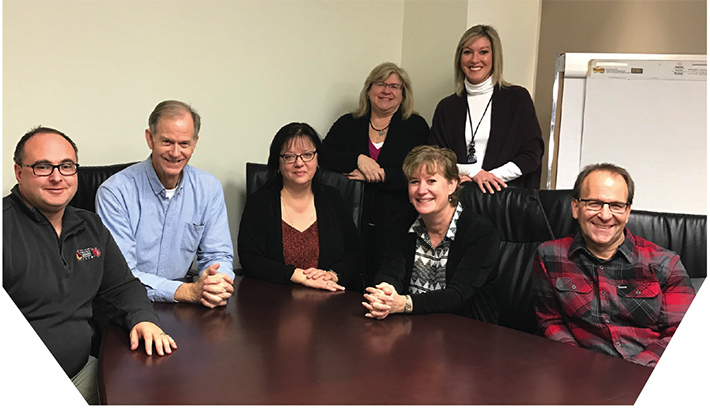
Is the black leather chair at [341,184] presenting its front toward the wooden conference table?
yes

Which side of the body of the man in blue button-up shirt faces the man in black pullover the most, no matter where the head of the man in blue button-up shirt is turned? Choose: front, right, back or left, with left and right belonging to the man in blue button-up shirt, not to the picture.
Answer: right

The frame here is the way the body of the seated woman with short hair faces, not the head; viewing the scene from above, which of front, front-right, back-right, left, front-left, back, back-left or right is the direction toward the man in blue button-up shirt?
front-right

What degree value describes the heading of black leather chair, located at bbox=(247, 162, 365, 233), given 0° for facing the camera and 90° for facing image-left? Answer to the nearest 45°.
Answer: approximately 0°

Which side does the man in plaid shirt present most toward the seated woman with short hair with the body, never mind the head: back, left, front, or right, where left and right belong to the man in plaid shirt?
right
